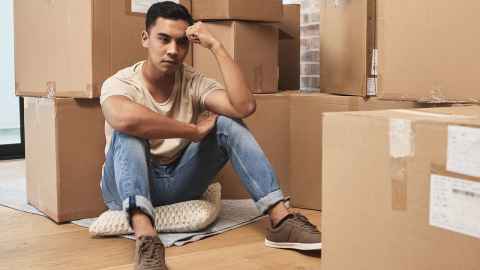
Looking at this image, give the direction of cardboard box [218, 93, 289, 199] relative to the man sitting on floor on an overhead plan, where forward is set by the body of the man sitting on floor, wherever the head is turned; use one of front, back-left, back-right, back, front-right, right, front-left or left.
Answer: left

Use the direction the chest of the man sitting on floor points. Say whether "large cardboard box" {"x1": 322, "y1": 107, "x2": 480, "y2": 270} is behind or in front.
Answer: in front

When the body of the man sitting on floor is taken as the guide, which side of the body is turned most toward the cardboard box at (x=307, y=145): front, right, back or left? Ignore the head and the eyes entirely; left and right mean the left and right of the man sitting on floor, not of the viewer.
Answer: left

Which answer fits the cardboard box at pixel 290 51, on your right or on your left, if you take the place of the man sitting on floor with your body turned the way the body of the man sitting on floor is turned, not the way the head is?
on your left
